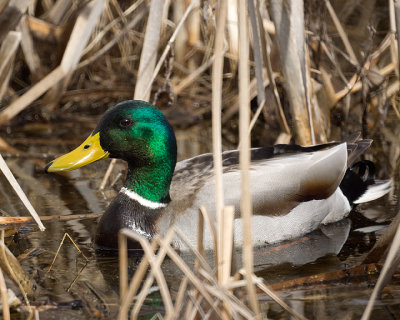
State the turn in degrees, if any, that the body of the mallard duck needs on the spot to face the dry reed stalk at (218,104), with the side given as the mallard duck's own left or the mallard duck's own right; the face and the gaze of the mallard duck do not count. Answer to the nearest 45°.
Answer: approximately 90° to the mallard duck's own left

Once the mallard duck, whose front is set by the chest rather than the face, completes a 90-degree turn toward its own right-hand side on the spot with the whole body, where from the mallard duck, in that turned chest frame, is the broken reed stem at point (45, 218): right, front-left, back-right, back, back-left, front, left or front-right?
left

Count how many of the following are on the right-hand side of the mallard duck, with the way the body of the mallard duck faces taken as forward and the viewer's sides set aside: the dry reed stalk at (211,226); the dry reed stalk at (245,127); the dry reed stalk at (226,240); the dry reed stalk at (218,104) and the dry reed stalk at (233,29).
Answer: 1

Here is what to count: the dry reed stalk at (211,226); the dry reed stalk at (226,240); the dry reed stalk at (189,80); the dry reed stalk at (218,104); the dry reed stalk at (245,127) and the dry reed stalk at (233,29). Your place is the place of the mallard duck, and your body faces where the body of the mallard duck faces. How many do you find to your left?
4

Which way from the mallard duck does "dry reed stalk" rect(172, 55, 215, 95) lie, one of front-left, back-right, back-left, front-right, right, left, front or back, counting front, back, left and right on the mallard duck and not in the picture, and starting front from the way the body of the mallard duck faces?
right

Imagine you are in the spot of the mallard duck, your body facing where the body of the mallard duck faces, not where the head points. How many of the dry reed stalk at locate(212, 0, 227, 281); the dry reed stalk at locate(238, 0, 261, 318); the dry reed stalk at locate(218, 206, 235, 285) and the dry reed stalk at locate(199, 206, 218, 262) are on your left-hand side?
4

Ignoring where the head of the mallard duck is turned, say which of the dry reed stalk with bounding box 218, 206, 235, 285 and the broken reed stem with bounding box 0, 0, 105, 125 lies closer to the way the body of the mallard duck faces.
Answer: the broken reed stem

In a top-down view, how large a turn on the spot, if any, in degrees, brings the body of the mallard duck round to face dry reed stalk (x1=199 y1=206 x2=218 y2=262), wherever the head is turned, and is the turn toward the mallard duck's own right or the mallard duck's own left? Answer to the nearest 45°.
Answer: approximately 90° to the mallard duck's own left

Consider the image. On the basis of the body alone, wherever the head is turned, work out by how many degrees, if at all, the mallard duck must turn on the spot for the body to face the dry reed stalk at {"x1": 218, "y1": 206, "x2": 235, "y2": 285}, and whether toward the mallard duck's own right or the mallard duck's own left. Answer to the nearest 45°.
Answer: approximately 90° to the mallard duck's own left

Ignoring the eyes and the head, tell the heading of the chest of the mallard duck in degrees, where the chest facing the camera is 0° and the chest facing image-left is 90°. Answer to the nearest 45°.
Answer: approximately 90°

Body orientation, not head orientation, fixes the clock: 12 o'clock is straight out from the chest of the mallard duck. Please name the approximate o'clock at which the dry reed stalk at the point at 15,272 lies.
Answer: The dry reed stalk is roughly at 10 o'clock from the mallard duck.

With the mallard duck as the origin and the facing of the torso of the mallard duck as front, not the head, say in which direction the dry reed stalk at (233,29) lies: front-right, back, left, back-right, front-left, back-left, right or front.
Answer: right
